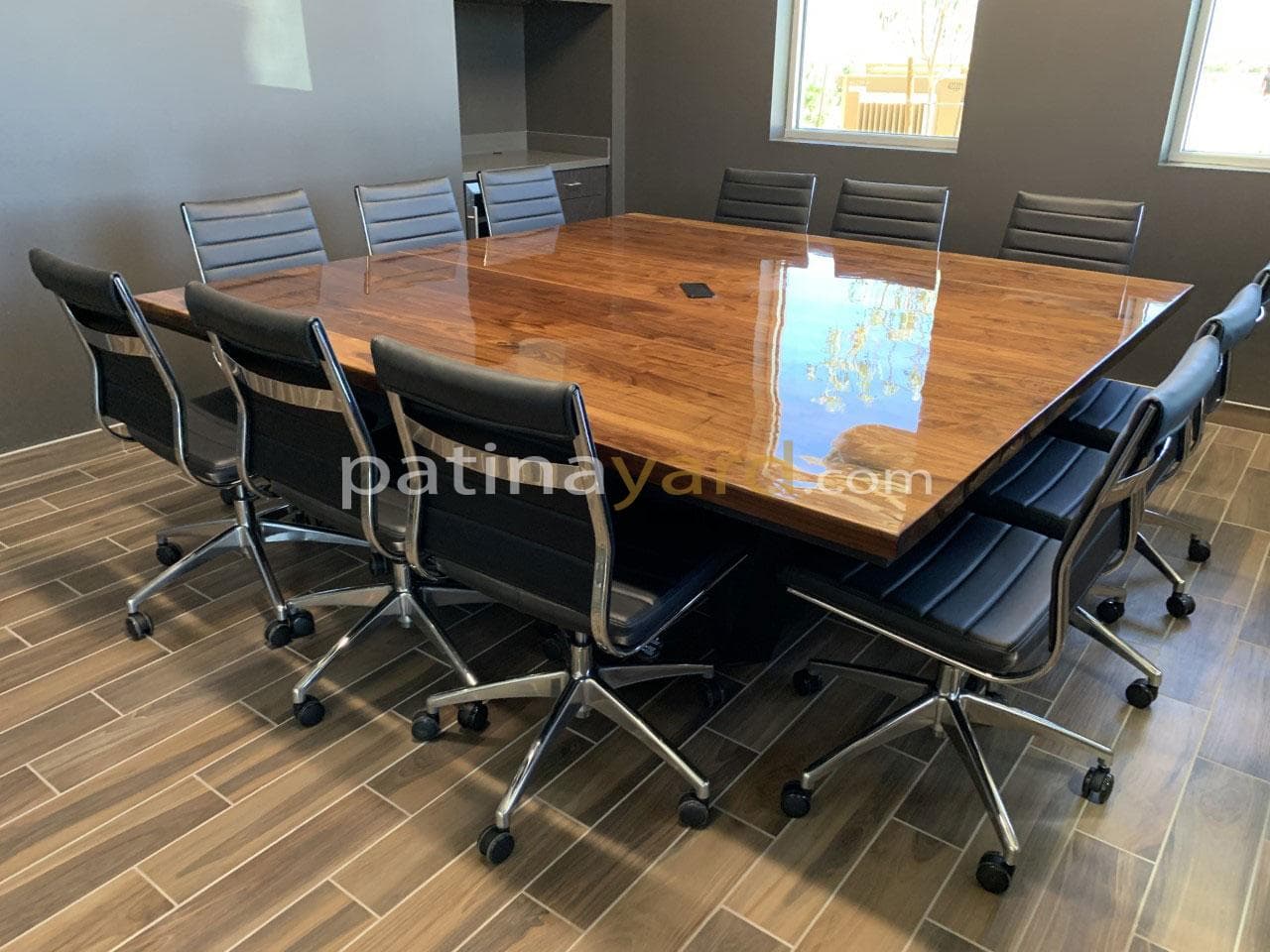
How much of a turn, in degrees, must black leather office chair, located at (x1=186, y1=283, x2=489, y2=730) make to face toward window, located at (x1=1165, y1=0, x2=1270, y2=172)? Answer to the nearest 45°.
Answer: approximately 45° to its right

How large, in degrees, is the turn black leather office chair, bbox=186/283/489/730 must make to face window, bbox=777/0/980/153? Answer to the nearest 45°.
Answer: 0° — it already faces it

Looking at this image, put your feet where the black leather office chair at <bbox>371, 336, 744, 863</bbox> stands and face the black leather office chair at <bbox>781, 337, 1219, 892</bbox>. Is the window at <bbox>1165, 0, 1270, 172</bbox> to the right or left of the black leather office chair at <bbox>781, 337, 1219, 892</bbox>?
left

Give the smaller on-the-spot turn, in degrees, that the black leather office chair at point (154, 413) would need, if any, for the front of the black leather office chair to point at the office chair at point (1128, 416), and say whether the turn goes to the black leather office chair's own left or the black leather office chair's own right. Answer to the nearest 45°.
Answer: approximately 45° to the black leather office chair's own right

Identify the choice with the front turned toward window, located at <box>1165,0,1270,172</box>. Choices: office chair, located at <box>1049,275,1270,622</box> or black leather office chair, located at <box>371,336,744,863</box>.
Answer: the black leather office chair

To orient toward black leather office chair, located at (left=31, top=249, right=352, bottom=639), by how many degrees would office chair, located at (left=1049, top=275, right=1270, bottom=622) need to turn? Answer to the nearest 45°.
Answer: approximately 45° to its left

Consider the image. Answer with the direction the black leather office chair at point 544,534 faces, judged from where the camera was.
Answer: facing away from the viewer and to the right of the viewer

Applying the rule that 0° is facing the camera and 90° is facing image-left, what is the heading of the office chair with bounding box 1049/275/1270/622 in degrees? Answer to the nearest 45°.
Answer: approximately 90°

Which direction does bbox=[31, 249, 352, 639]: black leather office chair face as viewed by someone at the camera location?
facing away from the viewer and to the right of the viewer

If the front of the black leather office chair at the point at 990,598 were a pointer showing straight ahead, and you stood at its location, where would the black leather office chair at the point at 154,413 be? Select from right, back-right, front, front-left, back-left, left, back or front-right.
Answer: front-left

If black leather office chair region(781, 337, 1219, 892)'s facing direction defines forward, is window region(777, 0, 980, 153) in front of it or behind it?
in front

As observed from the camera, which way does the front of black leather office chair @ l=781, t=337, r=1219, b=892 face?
facing away from the viewer and to the left of the viewer
